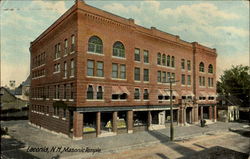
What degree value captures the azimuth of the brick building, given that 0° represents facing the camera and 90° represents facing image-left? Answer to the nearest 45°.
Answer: approximately 315°

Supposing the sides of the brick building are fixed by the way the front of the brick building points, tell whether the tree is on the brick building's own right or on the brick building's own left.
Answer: on the brick building's own left
